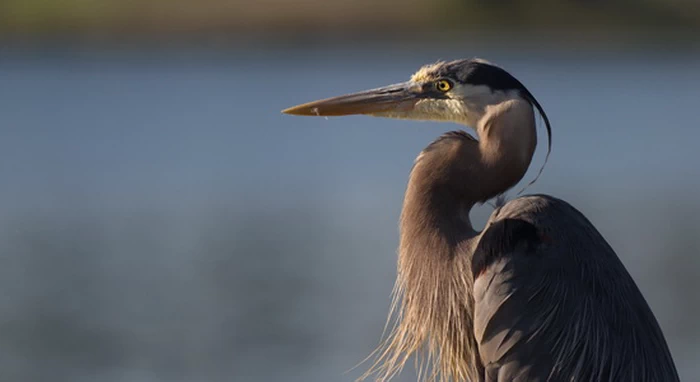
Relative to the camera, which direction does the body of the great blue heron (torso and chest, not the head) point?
to the viewer's left
